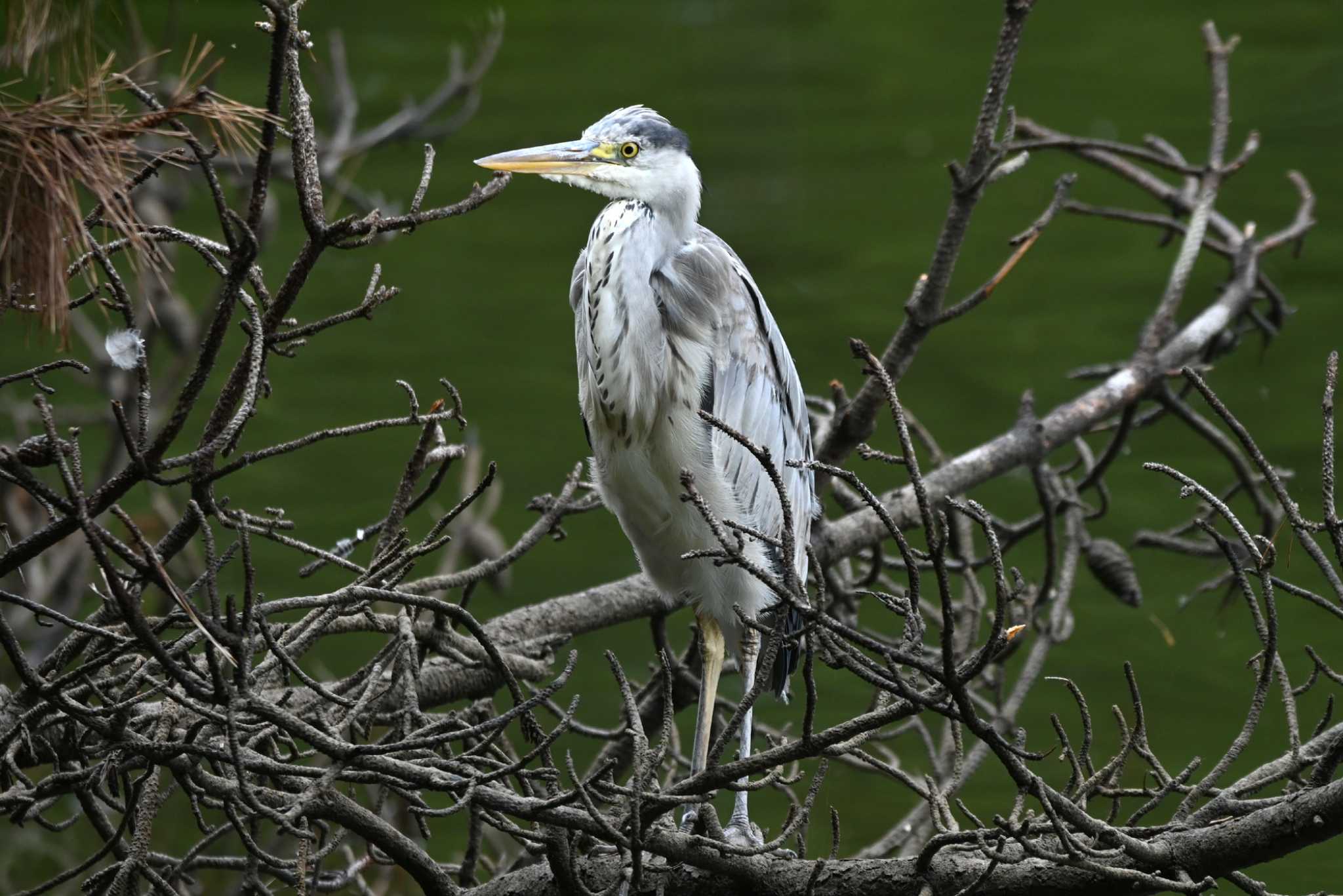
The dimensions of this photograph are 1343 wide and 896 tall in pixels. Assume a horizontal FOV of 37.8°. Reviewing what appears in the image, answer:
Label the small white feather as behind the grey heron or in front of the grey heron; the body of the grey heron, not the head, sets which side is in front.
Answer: in front

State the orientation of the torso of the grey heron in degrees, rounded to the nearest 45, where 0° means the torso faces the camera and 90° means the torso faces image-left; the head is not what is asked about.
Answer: approximately 45°
